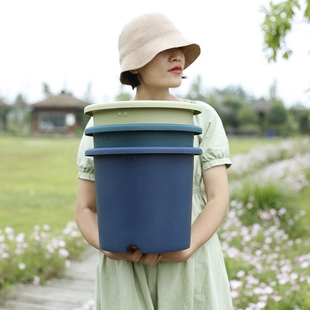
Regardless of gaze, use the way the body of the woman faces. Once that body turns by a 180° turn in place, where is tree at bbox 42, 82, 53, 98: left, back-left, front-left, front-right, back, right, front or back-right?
front

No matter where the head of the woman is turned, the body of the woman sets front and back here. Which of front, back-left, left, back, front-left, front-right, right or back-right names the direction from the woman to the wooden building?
back

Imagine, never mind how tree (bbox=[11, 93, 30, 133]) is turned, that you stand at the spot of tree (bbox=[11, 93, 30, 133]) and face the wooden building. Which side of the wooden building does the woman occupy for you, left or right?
right

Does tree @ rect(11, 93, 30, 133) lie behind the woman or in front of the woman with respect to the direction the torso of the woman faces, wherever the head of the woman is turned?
behind

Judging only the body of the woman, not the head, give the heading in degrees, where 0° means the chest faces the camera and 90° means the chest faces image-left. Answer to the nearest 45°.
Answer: approximately 0°
